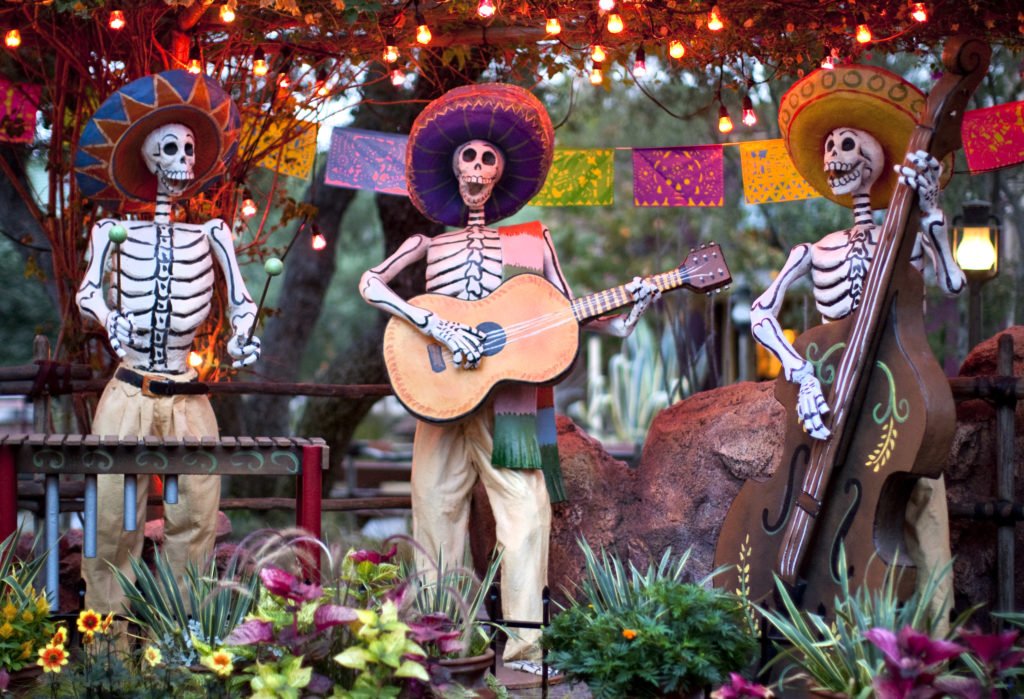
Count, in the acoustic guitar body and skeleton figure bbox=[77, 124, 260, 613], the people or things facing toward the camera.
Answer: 2

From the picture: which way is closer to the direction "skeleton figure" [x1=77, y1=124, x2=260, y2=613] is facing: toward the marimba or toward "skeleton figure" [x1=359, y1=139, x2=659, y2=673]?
the marimba

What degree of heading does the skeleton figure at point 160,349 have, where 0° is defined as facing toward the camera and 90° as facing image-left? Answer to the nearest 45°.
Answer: approximately 0°

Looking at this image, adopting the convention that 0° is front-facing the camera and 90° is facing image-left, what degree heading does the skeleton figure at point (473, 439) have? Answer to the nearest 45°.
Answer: approximately 0°
